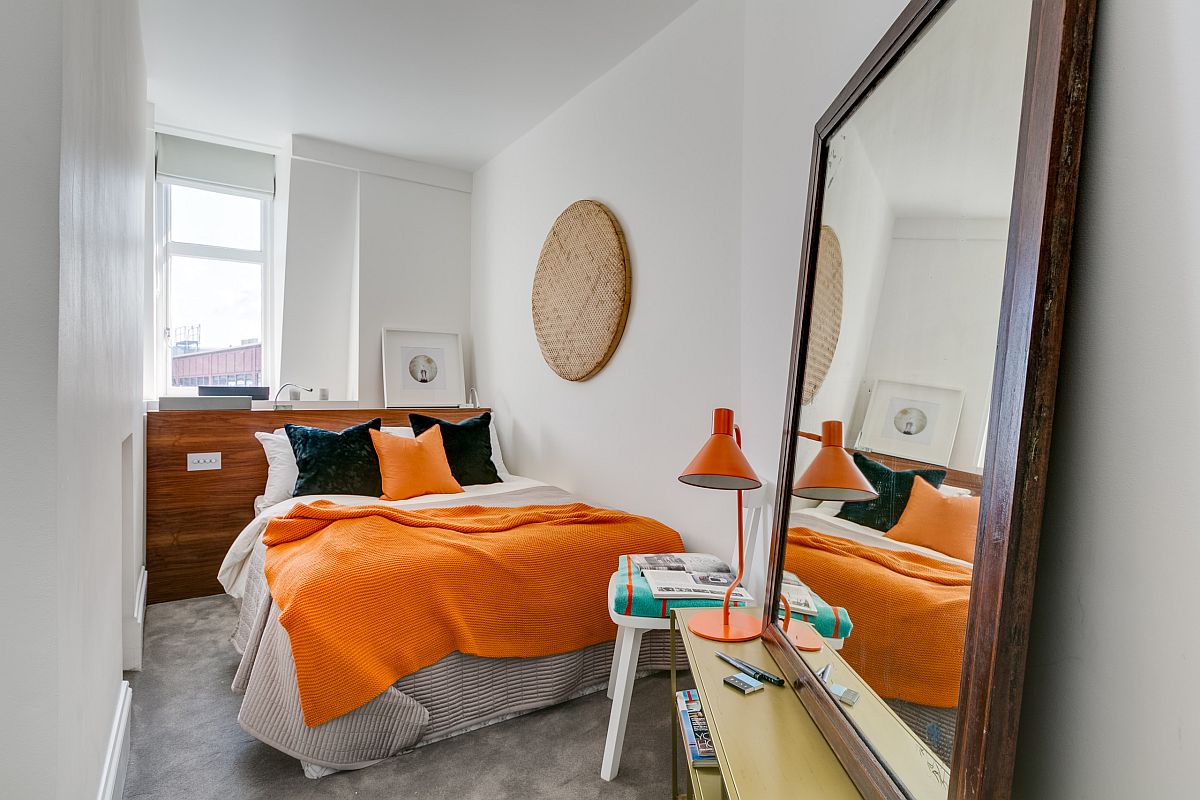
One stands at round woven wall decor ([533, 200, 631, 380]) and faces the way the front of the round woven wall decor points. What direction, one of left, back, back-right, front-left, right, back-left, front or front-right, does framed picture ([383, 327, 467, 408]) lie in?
right

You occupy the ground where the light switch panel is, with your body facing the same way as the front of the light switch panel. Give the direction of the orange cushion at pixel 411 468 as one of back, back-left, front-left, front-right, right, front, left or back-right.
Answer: front-left

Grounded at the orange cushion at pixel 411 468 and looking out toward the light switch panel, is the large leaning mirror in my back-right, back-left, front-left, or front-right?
back-left

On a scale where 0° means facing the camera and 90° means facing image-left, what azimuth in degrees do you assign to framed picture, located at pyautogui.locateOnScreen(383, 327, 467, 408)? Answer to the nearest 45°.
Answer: approximately 0°

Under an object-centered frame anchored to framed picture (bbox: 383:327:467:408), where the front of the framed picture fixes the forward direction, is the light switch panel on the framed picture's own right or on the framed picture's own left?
on the framed picture's own right

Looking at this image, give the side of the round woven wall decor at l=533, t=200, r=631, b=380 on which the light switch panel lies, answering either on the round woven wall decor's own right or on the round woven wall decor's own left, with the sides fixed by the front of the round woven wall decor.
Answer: on the round woven wall decor's own right

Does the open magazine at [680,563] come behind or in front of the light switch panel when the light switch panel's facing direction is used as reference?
in front

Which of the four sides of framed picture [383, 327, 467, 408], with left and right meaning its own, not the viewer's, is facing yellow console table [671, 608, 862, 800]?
front

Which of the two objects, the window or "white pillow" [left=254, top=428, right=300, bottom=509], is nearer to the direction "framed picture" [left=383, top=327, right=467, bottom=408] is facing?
the white pillow

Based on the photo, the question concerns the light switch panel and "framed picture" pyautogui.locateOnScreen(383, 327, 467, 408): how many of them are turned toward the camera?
2

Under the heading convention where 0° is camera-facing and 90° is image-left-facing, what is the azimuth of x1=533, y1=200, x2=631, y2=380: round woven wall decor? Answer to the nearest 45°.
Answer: approximately 45°

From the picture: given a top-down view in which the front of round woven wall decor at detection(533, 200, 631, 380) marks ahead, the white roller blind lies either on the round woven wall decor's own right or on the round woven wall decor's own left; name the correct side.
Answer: on the round woven wall decor's own right

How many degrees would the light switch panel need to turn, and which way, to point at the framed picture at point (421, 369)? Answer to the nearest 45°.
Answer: approximately 90° to its left

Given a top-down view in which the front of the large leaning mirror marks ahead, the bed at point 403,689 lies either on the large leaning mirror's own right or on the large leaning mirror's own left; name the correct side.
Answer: on the large leaning mirror's own right
